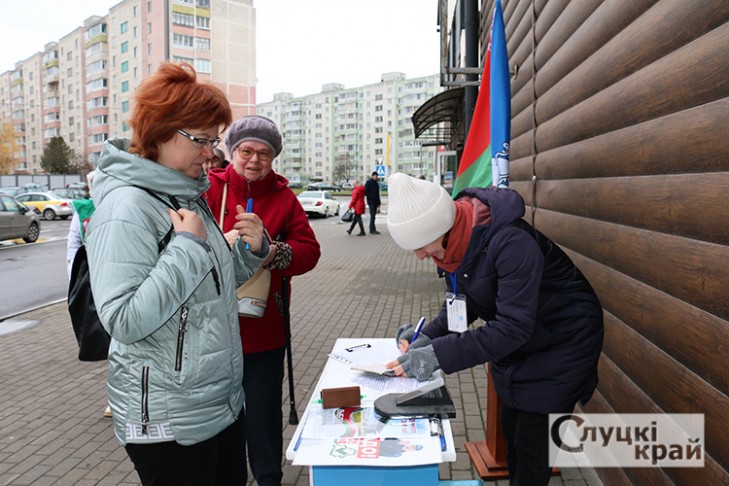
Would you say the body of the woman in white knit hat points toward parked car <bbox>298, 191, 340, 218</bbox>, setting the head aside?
no

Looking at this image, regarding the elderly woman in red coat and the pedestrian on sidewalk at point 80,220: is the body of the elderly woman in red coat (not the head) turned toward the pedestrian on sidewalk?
no

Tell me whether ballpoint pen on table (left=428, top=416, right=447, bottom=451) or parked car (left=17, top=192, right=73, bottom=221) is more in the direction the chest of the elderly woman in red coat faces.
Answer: the ballpoint pen on table

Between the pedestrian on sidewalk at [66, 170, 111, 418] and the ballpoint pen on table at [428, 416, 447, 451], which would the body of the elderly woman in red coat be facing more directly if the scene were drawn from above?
the ballpoint pen on table

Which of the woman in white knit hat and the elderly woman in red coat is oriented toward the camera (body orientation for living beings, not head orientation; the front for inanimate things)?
the elderly woman in red coat

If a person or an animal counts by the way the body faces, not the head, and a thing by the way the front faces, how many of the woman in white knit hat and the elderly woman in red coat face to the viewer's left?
1

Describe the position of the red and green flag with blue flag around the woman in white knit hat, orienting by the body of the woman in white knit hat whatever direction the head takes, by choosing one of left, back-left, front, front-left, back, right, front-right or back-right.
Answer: right

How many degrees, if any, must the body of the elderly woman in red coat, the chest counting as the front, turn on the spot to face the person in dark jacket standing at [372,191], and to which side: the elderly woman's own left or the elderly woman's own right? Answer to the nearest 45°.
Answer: approximately 180°

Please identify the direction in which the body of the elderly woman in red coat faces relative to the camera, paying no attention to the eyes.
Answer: toward the camera

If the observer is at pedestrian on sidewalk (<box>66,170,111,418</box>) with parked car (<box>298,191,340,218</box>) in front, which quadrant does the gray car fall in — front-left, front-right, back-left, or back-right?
front-left

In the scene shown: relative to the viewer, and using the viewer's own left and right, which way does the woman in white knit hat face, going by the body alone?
facing to the left of the viewer

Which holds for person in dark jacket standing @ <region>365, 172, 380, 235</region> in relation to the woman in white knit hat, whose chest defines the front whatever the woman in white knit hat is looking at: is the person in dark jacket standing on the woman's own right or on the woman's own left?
on the woman's own right

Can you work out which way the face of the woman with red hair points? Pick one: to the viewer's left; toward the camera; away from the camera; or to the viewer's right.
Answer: to the viewer's right

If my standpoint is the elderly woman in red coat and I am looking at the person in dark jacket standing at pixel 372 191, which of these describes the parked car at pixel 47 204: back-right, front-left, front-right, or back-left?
front-left

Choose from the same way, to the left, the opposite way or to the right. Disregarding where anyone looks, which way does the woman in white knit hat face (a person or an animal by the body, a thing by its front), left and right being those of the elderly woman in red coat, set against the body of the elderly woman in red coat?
to the right

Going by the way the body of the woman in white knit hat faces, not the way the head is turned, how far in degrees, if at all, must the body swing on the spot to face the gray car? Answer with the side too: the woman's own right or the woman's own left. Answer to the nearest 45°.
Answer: approximately 45° to the woman's own right

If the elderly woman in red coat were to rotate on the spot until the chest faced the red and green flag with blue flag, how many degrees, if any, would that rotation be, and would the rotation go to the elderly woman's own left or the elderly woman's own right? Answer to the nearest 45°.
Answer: approximately 135° to the elderly woman's own left
